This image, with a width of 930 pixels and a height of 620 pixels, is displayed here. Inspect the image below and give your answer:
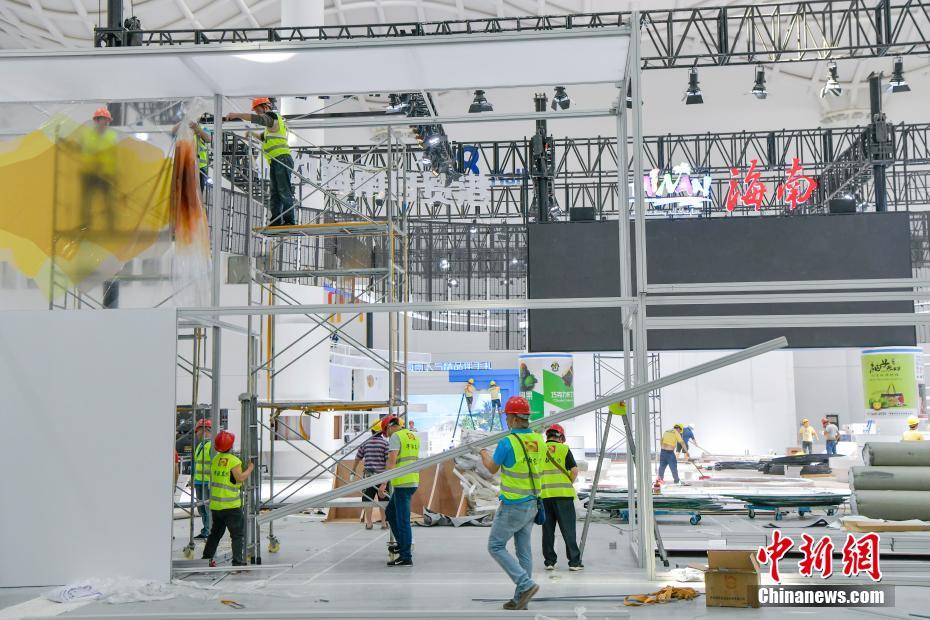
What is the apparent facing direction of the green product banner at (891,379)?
toward the camera

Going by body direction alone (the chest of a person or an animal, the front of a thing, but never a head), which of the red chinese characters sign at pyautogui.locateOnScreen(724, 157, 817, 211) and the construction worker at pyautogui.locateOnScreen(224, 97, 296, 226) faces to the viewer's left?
the construction worker

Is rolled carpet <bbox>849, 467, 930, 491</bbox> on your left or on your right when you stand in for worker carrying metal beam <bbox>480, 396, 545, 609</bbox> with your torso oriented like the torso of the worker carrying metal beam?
on your right

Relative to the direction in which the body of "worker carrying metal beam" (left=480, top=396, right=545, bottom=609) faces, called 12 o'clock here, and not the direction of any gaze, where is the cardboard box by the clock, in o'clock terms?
The cardboard box is roughly at 4 o'clock from the worker carrying metal beam.

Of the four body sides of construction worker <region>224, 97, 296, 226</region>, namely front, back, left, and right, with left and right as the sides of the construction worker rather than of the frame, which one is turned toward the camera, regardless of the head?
left

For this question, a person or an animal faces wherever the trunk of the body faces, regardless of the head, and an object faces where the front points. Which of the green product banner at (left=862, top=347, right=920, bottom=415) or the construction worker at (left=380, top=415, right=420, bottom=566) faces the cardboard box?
the green product banner

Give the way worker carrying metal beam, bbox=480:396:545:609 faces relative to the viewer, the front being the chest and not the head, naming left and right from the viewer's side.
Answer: facing away from the viewer and to the left of the viewer

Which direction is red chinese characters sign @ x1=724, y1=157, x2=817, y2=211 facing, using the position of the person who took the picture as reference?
facing the viewer

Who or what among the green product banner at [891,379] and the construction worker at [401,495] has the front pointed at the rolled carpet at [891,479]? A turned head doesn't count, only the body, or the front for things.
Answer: the green product banner

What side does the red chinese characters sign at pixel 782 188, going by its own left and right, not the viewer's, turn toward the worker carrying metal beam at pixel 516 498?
front

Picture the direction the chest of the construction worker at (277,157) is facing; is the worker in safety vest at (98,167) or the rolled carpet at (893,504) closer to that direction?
the worker in safety vest
